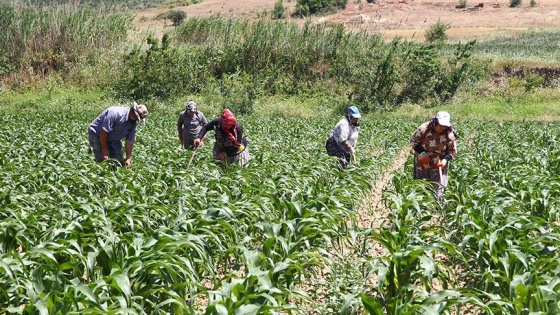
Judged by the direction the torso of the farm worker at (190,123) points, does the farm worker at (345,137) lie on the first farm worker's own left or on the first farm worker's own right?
on the first farm worker's own left

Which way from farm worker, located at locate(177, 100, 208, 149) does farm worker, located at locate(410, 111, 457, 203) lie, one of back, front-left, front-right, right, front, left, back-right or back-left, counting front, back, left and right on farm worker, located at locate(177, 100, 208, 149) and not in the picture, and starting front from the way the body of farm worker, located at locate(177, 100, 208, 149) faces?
front-left

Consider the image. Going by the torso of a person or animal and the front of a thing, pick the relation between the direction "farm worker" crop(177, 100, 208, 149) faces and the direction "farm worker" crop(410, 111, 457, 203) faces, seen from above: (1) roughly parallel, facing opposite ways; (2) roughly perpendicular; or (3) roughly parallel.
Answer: roughly parallel

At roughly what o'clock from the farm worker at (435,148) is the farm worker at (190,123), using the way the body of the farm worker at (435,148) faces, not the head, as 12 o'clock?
the farm worker at (190,123) is roughly at 4 o'clock from the farm worker at (435,148).

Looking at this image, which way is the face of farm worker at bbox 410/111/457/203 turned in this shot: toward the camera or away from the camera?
toward the camera

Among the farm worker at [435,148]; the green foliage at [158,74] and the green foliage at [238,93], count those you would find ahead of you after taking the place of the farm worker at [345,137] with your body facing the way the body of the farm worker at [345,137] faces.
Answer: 1

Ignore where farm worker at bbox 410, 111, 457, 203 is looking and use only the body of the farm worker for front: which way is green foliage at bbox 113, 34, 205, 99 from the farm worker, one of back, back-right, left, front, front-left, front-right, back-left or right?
back-right

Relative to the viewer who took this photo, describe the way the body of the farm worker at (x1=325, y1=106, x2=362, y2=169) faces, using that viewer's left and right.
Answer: facing the viewer and to the right of the viewer

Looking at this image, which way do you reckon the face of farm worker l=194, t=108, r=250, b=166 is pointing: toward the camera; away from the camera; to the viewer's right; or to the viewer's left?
toward the camera

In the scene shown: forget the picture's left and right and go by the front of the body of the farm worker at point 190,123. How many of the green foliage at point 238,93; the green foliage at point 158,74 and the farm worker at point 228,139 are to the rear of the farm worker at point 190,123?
2

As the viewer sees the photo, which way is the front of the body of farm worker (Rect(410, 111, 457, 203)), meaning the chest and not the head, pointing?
toward the camera

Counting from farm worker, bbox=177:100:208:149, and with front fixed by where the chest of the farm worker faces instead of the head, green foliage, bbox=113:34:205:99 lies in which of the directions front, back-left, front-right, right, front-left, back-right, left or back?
back

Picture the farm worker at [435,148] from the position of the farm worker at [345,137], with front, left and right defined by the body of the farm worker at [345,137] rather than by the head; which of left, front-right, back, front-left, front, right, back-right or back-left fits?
front

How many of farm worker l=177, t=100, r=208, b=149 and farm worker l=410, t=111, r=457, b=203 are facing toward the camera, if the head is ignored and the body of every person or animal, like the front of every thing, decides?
2

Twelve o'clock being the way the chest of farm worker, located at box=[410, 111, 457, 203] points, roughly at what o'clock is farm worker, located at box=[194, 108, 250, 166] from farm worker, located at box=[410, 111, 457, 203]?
farm worker, located at box=[194, 108, 250, 166] is roughly at 3 o'clock from farm worker, located at box=[410, 111, 457, 203].

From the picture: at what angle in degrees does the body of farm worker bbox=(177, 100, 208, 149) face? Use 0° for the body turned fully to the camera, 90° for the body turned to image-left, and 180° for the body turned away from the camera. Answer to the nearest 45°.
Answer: approximately 0°
